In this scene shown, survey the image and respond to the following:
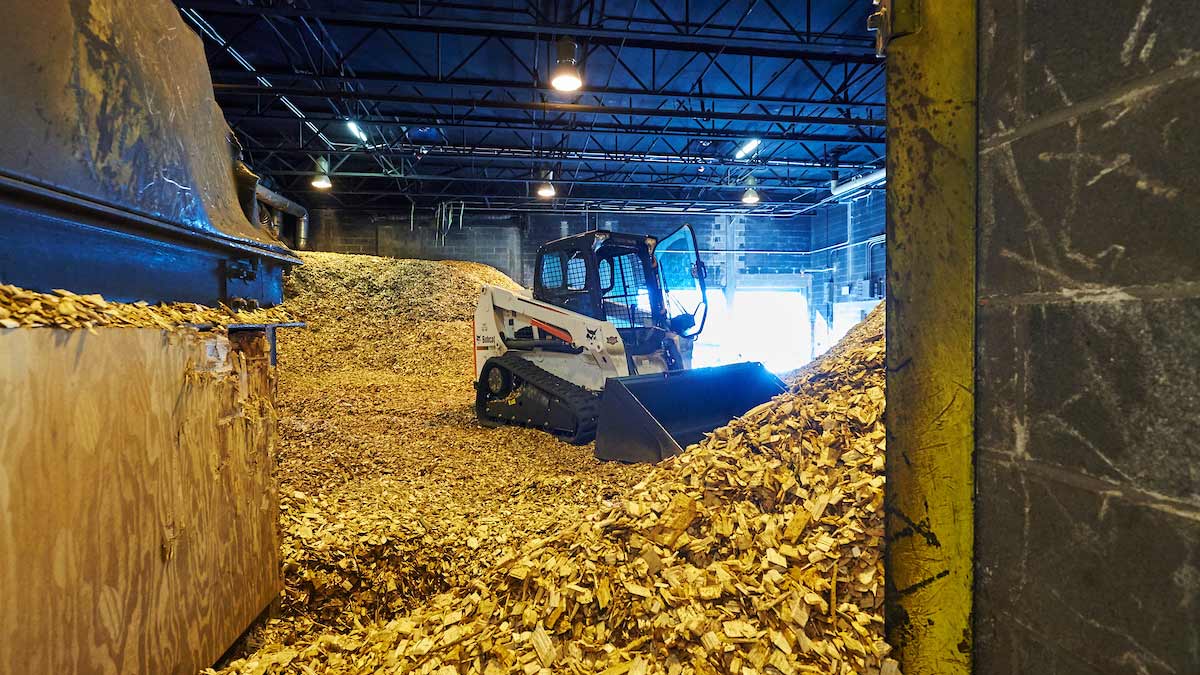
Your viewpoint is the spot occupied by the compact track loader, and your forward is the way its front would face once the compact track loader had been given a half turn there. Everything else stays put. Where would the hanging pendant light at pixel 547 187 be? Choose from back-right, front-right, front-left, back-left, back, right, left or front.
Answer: front-right

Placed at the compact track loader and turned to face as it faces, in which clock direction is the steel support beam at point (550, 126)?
The steel support beam is roughly at 7 o'clock from the compact track loader.

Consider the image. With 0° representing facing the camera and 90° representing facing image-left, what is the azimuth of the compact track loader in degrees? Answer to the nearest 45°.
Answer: approximately 315°

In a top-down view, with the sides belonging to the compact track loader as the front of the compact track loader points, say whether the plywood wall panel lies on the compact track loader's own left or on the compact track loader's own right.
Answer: on the compact track loader's own right

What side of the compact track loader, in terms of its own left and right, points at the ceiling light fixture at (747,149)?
left

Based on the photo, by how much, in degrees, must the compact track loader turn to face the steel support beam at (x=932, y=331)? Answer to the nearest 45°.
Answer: approximately 45° to its right

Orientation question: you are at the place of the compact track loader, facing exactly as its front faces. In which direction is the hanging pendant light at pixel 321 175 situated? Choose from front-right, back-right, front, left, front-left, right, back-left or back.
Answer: back
